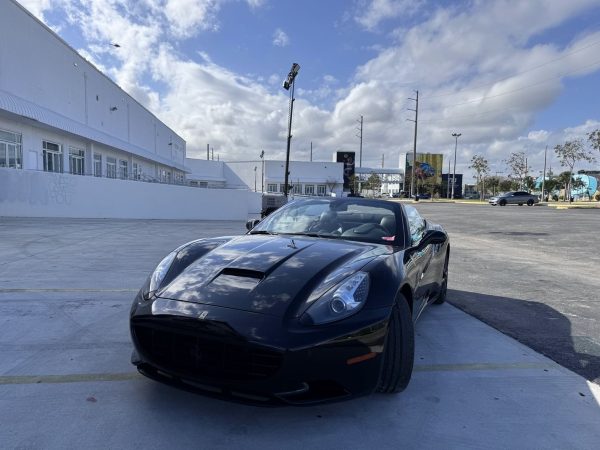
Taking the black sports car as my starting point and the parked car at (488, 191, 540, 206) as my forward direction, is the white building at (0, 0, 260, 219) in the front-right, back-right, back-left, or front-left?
front-left

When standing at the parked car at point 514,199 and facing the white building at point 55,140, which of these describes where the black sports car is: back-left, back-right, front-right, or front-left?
front-left

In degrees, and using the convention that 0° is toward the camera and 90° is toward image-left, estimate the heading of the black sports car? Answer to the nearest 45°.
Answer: approximately 45°

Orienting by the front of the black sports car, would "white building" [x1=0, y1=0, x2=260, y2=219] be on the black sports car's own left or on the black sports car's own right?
on the black sports car's own right

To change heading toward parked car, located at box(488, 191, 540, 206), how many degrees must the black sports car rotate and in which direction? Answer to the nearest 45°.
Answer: approximately 180°
